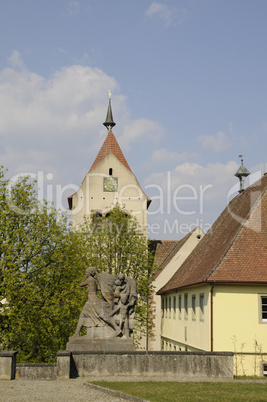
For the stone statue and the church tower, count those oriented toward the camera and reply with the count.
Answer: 2

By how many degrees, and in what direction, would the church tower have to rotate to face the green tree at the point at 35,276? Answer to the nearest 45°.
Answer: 0° — it already faces it

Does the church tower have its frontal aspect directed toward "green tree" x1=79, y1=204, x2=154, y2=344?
yes

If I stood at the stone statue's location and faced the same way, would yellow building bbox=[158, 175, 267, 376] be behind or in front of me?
behind

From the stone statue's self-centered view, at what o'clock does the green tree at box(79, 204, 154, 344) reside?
The green tree is roughly at 6 o'clock from the stone statue.

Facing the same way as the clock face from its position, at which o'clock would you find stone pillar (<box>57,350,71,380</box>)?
The stone pillar is roughly at 12 o'clock from the clock face.

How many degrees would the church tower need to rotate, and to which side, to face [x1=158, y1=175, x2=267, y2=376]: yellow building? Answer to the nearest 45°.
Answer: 0° — it already faces it

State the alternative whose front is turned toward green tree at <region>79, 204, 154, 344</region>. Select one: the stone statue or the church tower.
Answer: the church tower

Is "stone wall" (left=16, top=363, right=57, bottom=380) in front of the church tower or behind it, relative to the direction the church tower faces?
in front

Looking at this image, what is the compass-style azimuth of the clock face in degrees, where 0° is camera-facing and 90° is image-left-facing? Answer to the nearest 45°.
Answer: approximately 0°

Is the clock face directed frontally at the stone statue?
yes
